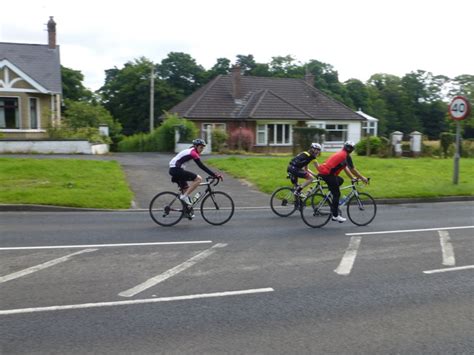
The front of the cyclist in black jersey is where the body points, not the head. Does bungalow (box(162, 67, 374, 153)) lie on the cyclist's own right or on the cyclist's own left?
on the cyclist's own left

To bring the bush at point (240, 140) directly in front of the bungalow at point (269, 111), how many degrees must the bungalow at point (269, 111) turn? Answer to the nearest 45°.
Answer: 0° — it already faces it

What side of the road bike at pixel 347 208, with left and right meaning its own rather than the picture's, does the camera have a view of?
right

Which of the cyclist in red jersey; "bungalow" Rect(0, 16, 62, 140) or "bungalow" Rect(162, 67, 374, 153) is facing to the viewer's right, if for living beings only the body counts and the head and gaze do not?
the cyclist in red jersey

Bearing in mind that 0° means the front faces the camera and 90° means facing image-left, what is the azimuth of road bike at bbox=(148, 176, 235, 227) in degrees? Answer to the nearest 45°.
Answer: approximately 270°

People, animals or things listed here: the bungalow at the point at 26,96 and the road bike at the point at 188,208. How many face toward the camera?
1

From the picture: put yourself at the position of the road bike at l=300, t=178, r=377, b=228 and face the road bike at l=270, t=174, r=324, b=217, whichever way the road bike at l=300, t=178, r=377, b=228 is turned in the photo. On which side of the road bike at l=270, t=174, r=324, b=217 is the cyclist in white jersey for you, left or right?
left

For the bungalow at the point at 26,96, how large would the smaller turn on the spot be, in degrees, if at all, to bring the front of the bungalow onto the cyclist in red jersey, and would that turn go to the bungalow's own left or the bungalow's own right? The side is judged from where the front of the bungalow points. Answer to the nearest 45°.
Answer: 0° — it already faces them

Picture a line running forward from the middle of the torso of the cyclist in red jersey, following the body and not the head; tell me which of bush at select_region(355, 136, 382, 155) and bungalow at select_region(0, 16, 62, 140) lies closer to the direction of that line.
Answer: the bush

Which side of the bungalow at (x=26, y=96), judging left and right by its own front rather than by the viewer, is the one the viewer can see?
front

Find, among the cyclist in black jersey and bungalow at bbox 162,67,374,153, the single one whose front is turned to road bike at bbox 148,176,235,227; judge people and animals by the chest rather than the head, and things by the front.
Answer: the bungalow

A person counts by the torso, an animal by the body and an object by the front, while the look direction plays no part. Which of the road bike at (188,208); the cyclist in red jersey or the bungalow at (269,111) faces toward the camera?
the bungalow

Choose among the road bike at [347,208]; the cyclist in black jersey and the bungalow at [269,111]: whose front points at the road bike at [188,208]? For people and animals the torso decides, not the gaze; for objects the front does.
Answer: the bungalow

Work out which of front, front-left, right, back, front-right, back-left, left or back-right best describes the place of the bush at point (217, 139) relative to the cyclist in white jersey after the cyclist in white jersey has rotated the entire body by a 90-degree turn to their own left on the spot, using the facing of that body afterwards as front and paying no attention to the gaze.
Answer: front

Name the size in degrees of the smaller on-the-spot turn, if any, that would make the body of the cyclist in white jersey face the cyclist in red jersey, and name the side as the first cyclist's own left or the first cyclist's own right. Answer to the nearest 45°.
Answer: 0° — they already face them

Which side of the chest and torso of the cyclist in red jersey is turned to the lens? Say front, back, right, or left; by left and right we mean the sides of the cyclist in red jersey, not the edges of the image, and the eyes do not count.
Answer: right

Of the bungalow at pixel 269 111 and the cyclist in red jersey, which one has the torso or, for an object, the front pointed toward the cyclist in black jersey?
the bungalow

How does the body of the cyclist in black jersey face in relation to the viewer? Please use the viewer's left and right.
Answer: facing to the right of the viewer

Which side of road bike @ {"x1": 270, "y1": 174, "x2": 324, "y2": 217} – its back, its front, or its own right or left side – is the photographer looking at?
right
